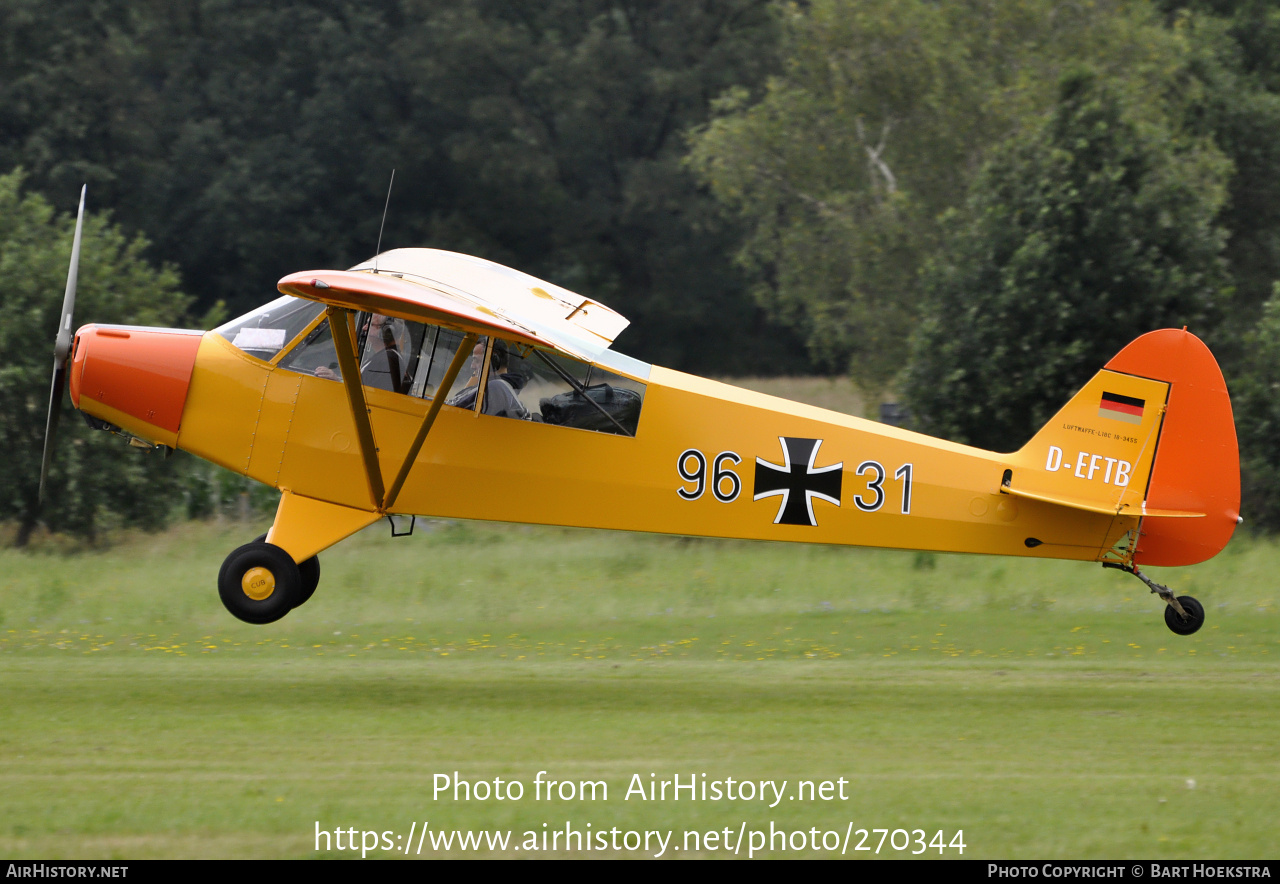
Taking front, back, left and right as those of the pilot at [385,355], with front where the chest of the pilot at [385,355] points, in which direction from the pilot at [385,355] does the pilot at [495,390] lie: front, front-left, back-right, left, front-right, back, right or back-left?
back

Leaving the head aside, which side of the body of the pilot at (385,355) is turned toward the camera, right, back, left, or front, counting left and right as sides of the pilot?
left

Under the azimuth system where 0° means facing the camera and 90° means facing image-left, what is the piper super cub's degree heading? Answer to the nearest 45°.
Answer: approximately 90°

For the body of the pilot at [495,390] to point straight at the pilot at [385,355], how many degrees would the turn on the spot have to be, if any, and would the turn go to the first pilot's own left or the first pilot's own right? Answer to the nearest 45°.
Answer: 0° — they already face them

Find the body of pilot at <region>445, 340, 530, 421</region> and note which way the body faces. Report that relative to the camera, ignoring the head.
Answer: to the viewer's left

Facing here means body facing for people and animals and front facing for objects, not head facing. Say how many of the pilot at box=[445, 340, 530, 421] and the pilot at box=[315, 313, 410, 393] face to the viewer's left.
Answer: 2
